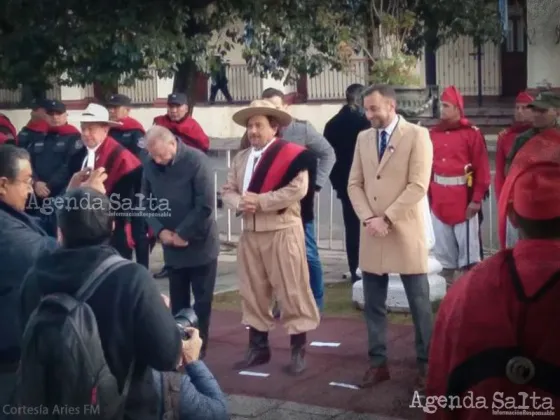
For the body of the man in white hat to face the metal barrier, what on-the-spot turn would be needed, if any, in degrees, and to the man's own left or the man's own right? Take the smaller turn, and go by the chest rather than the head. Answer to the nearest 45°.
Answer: approximately 180°

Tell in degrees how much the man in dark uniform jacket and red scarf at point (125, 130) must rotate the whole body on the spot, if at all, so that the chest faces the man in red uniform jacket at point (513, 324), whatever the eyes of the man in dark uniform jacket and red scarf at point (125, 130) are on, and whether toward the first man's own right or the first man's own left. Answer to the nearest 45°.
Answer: approximately 45° to the first man's own left

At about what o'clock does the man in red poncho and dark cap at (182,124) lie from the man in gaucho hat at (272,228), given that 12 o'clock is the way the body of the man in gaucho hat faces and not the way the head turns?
The man in red poncho and dark cap is roughly at 4 o'clock from the man in gaucho hat.

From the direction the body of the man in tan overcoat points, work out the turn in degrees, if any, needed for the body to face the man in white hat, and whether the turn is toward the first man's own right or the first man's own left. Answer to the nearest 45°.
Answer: approximately 90° to the first man's own right

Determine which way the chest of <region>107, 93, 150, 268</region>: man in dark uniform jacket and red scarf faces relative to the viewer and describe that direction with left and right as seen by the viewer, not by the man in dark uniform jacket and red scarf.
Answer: facing the viewer and to the left of the viewer

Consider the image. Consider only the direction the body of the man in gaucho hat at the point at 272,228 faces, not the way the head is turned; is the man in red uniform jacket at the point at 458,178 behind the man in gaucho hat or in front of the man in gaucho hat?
behind

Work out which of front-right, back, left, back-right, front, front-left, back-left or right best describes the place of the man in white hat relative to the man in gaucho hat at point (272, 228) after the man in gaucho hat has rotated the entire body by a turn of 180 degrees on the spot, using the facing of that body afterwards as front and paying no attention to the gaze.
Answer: left

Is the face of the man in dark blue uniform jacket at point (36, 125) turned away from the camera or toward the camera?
toward the camera

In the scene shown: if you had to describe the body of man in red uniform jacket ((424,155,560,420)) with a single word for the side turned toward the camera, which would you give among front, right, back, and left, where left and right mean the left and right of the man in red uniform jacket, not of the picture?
back

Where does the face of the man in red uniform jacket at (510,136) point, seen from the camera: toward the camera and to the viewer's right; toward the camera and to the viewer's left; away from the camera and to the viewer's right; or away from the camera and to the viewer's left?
toward the camera and to the viewer's left

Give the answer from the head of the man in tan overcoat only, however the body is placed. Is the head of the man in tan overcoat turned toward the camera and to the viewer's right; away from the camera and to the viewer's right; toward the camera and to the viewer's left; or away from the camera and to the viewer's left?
toward the camera and to the viewer's left

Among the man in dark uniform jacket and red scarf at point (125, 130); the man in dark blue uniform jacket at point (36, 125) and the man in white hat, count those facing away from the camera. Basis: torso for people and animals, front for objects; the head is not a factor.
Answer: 0

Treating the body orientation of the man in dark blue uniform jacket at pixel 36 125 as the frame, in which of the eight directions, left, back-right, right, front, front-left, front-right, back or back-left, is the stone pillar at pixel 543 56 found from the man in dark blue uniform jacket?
left
